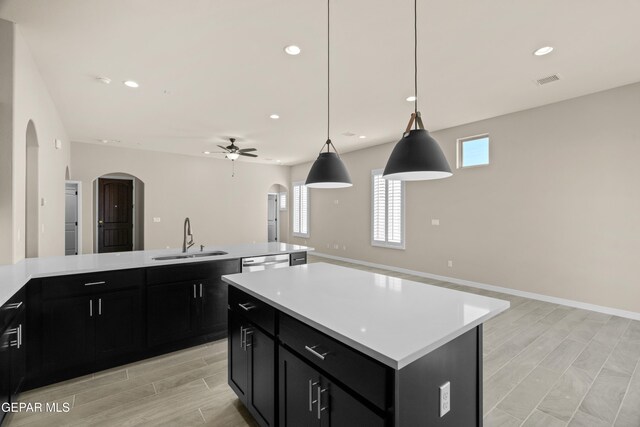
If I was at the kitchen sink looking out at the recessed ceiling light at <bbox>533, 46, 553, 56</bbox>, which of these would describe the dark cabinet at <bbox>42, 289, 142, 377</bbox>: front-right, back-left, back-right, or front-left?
back-right

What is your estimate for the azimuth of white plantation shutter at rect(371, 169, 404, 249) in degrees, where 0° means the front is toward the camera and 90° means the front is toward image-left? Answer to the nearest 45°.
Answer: approximately 45°

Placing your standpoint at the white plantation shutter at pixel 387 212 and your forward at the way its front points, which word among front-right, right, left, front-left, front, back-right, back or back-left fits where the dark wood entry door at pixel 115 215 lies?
front-right

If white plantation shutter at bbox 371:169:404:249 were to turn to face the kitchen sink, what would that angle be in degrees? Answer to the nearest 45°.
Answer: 0° — it already faces it

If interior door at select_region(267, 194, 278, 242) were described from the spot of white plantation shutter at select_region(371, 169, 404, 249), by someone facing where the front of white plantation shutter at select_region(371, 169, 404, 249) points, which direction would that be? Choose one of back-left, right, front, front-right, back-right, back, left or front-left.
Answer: right

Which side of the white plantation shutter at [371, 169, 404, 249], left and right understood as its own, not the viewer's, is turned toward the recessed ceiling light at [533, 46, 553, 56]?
left

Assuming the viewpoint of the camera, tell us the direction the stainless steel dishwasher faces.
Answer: facing the viewer and to the right of the viewer

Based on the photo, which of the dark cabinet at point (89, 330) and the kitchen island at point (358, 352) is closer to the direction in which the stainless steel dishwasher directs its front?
the kitchen island

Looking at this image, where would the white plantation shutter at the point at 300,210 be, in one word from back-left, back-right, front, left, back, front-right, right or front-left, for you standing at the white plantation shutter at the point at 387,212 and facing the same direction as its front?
right

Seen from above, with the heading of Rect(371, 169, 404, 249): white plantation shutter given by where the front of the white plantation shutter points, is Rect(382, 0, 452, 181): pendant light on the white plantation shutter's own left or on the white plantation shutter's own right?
on the white plantation shutter's own left

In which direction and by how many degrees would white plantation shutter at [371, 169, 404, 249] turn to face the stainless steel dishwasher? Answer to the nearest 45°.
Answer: approximately 45° to its left

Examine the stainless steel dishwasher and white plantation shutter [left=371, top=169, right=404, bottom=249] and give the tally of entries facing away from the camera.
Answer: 0

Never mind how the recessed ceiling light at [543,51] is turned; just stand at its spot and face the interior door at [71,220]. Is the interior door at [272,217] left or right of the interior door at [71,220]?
right

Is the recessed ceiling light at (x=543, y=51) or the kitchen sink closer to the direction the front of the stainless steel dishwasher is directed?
the recessed ceiling light
